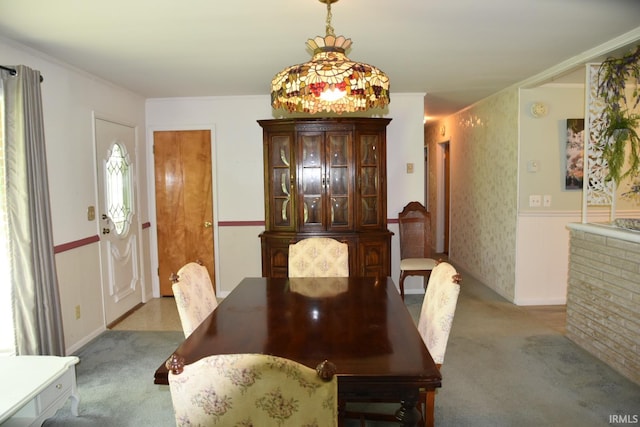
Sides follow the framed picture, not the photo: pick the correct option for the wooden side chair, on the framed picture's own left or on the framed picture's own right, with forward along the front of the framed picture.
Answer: on the framed picture's own right

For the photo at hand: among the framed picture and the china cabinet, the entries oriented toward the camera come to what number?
2

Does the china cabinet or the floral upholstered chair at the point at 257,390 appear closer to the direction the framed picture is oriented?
the floral upholstered chair

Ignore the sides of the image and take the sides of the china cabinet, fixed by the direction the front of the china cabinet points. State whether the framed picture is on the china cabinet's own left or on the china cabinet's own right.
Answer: on the china cabinet's own left

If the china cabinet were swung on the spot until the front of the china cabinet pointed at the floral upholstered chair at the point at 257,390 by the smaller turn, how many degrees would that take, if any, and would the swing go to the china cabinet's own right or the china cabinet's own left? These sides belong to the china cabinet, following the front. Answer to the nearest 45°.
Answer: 0° — it already faces it

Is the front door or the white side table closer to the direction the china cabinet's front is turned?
the white side table

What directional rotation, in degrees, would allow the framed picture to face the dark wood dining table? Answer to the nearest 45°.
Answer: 0° — it already faces it

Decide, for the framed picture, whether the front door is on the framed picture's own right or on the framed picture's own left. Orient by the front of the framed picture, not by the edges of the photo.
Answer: on the framed picture's own right

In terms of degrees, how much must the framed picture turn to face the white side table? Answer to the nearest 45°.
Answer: approximately 45° to its right

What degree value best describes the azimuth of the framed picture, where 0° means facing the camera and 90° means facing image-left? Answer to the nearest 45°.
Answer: approximately 0°

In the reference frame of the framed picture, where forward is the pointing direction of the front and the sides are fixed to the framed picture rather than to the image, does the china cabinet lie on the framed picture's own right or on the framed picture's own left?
on the framed picture's own right
